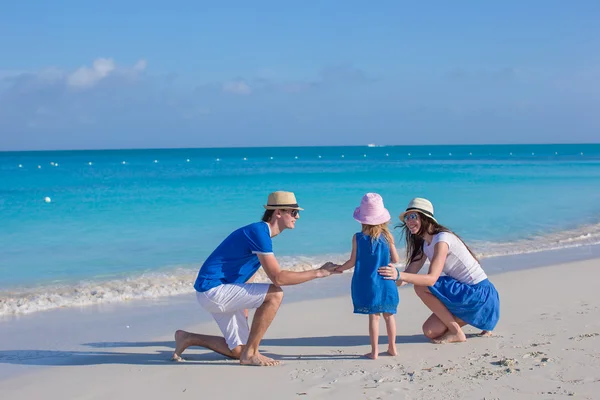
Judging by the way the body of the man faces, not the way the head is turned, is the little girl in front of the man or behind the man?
in front

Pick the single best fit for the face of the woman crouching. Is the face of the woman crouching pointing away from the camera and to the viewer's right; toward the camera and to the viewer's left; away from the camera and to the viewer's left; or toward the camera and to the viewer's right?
toward the camera and to the viewer's left

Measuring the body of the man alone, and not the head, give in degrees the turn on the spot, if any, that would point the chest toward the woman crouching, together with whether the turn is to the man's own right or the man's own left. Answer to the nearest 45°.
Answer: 0° — they already face them

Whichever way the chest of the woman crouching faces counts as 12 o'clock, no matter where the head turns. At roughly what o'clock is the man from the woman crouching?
The man is roughly at 11 o'clock from the woman crouching.

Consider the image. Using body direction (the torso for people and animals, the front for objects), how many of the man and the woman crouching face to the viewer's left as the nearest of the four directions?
1

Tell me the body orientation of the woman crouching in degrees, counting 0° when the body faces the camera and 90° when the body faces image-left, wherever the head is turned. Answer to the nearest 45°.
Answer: approximately 90°

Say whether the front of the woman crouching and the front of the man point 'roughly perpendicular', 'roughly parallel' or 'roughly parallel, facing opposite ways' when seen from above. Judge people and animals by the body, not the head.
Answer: roughly parallel, facing opposite ways

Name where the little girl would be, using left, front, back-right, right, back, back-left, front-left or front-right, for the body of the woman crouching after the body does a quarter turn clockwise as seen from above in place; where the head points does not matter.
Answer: back-left

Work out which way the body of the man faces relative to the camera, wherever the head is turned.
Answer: to the viewer's right
